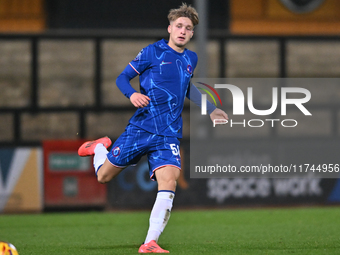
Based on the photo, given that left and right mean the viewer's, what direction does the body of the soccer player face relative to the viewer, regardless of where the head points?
facing the viewer and to the right of the viewer
